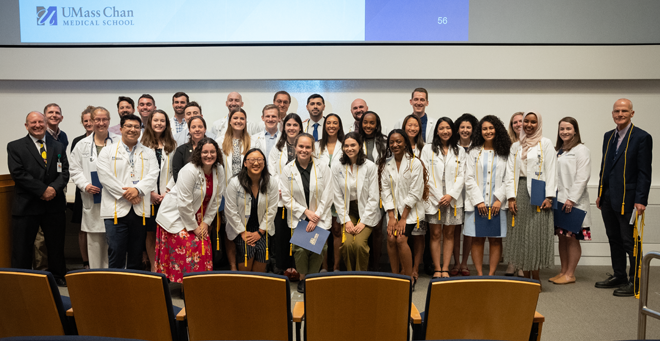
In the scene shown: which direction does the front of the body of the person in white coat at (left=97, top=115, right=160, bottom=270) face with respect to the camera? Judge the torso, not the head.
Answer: toward the camera

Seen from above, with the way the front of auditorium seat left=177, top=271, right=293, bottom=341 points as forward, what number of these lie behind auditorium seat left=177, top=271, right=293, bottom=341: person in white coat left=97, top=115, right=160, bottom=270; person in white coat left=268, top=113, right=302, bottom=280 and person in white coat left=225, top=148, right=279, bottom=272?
0

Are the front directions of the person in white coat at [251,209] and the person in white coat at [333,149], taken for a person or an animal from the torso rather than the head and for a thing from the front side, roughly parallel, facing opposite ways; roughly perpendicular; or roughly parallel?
roughly parallel

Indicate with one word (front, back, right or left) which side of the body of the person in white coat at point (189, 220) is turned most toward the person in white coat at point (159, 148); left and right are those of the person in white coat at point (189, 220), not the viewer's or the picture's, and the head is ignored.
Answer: back

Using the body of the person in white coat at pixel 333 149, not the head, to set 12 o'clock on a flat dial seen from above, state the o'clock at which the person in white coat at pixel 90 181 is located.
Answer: the person in white coat at pixel 90 181 is roughly at 3 o'clock from the person in white coat at pixel 333 149.

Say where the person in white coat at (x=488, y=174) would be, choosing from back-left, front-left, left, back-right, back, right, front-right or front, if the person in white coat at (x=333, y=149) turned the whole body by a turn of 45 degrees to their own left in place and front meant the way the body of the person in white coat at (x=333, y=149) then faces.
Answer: front-left

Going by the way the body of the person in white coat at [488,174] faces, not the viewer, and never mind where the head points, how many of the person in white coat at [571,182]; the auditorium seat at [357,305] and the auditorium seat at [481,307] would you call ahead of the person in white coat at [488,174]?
2

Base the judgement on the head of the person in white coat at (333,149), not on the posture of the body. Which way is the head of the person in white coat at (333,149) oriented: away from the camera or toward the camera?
toward the camera

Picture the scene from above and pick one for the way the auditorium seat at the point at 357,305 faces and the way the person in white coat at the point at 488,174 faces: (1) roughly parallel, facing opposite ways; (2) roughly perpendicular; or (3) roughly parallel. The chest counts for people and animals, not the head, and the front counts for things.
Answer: roughly parallel, facing opposite ways

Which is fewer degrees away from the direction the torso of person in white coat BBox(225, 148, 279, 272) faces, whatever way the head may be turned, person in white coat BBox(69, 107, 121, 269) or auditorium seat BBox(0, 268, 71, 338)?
the auditorium seat

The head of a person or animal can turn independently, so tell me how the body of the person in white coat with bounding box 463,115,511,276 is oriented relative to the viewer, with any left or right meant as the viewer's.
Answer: facing the viewer

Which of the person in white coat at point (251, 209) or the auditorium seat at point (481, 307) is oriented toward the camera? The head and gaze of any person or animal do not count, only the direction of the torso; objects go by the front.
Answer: the person in white coat

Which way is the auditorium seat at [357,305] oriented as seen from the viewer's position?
away from the camera

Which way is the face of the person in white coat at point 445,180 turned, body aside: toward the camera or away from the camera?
toward the camera

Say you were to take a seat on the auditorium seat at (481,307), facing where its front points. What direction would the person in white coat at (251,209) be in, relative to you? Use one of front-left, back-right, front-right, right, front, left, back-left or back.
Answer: front-left

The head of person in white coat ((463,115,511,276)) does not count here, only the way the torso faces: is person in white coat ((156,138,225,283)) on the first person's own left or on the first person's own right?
on the first person's own right

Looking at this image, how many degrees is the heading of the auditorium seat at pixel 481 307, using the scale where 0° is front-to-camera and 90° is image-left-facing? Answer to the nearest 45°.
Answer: approximately 180°

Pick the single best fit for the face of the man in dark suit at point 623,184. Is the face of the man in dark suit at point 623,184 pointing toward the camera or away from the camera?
toward the camera

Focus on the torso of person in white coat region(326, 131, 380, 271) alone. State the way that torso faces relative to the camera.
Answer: toward the camera
